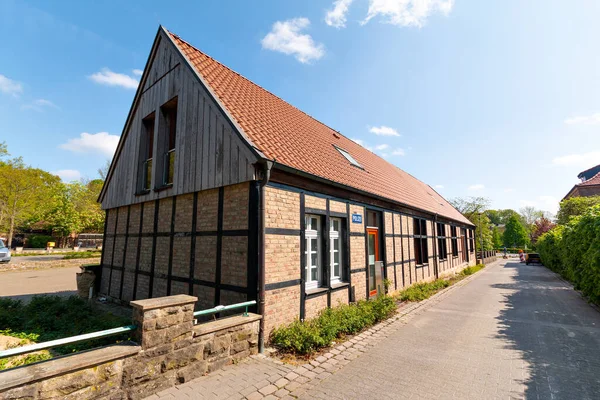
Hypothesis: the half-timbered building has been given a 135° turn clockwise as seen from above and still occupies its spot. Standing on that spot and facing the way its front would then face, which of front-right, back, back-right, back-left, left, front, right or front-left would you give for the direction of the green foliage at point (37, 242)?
front-right

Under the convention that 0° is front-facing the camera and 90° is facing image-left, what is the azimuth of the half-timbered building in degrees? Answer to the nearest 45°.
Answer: approximately 315°

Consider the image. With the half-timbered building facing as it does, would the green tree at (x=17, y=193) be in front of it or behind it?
behind

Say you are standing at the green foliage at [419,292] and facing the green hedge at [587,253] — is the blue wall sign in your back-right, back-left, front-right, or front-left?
back-right

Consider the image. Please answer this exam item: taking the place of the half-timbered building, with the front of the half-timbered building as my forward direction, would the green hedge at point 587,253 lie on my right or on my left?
on my left

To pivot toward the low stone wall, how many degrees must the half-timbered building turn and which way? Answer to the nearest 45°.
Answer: approximately 45° to its right

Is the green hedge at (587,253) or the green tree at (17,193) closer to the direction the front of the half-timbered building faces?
the green hedge
